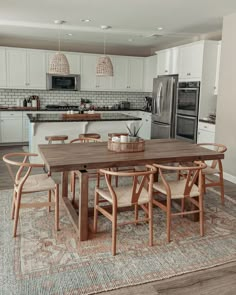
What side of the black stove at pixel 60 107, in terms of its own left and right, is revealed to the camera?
front

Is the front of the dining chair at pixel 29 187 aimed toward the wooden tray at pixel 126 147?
yes

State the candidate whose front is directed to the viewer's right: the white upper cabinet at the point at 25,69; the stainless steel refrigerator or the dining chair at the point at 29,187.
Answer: the dining chair

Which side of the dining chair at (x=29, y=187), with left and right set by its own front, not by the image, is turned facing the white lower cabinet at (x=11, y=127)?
left

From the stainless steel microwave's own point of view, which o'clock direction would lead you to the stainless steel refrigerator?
The stainless steel refrigerator is roughly at 10 o'clock from the stainless steel microwave.

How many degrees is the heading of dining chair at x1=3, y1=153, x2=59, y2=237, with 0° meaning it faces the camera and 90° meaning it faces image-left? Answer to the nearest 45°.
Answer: approximately 270°

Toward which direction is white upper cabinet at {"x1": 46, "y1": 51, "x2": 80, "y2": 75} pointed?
toward the camera

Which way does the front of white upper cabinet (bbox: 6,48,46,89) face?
toward the camera

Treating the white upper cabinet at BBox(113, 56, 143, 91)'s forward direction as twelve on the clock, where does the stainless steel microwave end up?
The stainless steel microwave is roughly at 2 o'clock from the white upper cabinet.

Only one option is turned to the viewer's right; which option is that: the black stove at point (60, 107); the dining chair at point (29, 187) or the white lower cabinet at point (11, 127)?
the dining chair

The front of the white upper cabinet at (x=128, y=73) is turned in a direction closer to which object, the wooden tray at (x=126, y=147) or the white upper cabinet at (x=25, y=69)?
the wooden tray

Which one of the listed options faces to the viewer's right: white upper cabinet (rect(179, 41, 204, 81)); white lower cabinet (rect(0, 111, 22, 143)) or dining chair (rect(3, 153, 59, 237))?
the dining chair

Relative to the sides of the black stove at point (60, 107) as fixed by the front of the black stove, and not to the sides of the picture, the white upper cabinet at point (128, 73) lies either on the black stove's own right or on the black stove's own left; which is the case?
on the black stove's own left
